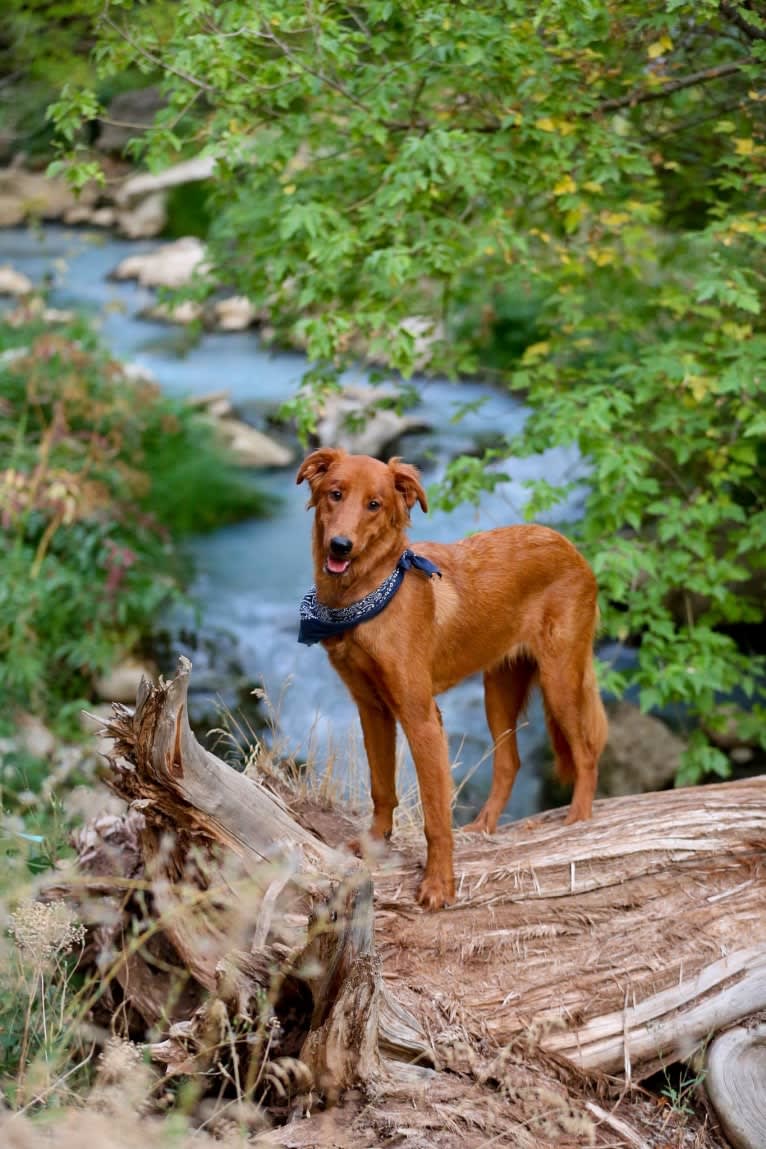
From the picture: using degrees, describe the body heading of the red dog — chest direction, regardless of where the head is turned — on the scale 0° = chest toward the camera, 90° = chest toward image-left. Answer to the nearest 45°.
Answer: approximately 45°

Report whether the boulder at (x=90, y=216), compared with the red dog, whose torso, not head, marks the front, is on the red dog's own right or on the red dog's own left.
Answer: on the red dog's own right

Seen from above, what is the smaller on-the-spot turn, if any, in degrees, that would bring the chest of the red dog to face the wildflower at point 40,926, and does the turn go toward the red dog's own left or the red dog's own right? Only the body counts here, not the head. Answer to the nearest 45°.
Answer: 0° — it already faces it

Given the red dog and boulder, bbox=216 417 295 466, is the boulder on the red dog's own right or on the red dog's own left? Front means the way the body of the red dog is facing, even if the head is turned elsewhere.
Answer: on the red dog's own right

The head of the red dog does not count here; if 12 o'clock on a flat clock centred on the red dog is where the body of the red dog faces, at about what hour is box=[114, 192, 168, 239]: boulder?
The boulder is roughly at 4 o'clock from the red dog.

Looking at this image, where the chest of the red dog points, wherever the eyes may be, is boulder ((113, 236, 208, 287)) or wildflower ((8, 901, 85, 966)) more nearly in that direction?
the wildflower

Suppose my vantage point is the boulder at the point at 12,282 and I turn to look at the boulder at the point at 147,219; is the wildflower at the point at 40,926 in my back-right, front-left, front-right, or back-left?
back-right

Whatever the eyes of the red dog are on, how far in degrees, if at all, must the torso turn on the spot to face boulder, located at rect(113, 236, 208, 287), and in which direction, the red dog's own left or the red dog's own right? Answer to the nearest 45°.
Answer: approximately 135° to the red dog's own right

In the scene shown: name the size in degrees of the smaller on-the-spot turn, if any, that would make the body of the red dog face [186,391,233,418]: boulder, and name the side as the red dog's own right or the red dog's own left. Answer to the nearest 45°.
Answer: approximately 135° to the red dog's own right

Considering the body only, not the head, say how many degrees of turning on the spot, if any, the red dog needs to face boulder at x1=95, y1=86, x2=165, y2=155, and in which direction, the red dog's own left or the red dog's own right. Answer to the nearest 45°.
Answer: approximately 135° to the red dog's own right

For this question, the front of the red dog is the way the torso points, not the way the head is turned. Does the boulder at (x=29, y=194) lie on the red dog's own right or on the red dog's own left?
on the red dog's own right
